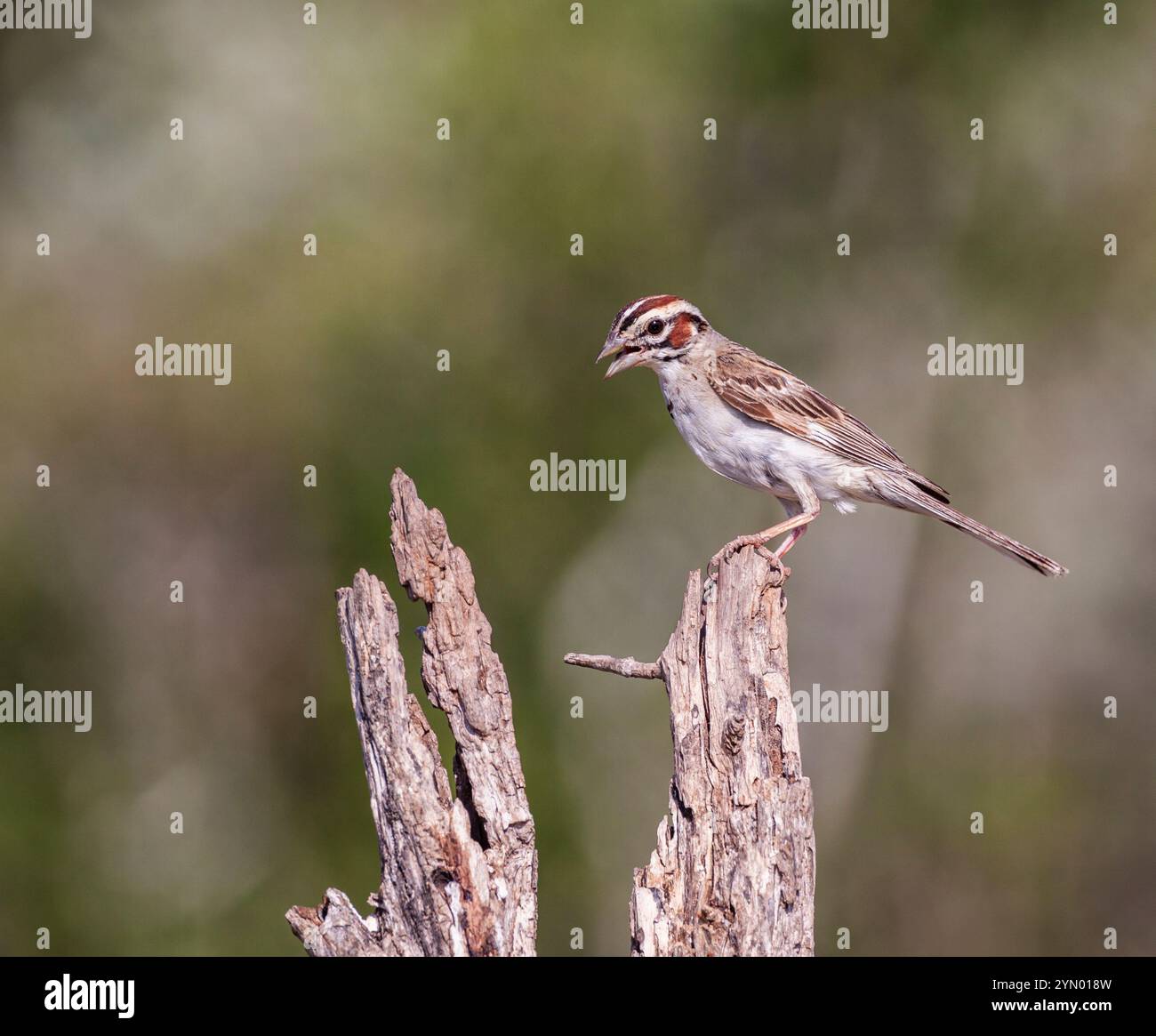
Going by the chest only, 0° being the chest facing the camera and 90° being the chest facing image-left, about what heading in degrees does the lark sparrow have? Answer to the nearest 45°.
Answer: approximately 90°
